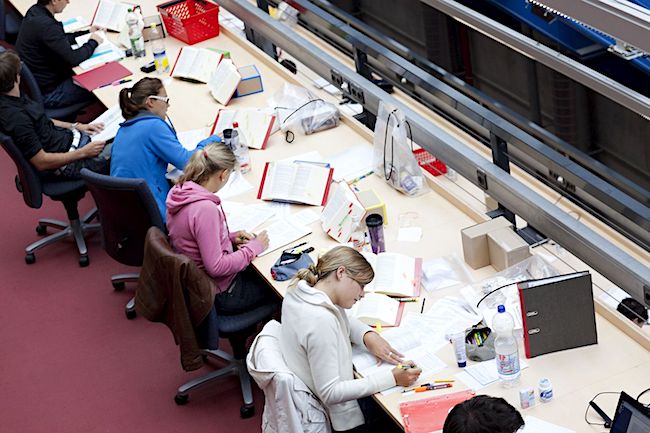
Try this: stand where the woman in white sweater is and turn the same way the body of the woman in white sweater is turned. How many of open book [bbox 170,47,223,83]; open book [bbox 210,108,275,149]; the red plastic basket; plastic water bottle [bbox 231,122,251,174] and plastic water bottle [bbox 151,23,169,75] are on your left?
5

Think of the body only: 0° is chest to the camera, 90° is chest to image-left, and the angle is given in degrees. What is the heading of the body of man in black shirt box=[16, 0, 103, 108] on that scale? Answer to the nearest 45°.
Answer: approximately 270°

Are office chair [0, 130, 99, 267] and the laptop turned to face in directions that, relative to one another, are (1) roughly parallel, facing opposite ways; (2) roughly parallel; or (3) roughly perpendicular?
roughly parallel, facing opposite ways

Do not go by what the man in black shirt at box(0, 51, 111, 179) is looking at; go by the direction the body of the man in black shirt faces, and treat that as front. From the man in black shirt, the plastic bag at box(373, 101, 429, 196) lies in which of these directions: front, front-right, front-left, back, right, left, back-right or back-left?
front-right

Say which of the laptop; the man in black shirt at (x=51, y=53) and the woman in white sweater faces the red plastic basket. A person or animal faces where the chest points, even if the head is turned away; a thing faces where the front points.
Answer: the man in black shirt

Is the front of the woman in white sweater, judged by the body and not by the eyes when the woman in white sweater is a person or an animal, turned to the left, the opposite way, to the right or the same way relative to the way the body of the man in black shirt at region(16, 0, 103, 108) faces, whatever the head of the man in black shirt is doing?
the same way

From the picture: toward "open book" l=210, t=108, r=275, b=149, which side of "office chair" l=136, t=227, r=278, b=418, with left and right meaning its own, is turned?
left

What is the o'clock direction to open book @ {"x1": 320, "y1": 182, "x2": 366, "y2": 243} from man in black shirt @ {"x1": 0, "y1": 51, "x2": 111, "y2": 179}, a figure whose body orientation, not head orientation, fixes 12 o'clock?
The open book is roughly at 2 o'clock from the man in black shirt.

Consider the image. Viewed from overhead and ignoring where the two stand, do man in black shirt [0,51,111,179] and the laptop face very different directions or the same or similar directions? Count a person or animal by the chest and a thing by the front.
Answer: very different directions

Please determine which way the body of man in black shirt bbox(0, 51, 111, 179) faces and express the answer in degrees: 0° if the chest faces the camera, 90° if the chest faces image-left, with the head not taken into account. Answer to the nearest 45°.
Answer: approximately 270°

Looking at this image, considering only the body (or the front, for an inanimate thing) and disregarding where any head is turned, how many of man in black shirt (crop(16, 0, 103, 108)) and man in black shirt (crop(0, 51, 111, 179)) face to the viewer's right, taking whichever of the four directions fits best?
2

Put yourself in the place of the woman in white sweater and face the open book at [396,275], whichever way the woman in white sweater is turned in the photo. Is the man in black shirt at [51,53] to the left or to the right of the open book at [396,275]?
left

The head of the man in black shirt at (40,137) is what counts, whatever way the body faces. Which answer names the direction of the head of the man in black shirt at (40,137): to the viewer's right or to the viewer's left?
to the viewer's right

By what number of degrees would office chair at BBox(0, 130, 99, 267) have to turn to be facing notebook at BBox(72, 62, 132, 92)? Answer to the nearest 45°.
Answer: approximately 45° to its left

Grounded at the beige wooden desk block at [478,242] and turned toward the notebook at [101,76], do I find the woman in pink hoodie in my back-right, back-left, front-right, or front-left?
front-left

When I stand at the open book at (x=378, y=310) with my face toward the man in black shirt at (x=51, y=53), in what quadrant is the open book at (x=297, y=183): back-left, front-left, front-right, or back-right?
front-right
